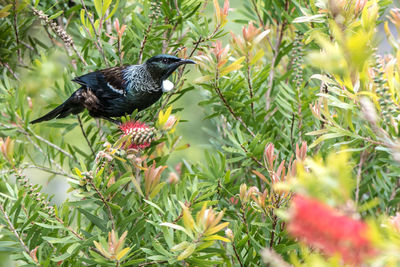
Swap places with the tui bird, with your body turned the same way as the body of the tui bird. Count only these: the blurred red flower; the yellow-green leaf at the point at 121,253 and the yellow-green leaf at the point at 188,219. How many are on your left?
0

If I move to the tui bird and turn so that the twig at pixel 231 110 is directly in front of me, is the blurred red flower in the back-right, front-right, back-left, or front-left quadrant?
front-right

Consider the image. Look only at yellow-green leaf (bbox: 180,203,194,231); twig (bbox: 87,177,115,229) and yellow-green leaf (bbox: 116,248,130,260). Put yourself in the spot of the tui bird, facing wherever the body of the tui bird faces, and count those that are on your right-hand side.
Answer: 3

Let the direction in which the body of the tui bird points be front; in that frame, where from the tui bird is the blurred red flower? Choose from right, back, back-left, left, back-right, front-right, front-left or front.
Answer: right

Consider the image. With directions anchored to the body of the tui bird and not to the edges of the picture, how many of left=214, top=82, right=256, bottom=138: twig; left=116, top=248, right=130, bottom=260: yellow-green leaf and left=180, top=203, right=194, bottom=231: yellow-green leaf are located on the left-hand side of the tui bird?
0

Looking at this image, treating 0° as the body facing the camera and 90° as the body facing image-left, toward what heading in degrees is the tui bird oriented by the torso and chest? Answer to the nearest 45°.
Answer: approximately 270°

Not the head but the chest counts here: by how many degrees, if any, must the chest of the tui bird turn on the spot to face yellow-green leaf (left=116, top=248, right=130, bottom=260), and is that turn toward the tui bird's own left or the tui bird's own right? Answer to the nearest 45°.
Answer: approximately 90° to the tui bird's own right
